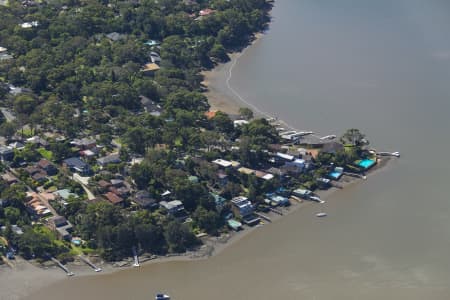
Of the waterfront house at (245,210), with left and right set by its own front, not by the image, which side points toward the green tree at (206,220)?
right

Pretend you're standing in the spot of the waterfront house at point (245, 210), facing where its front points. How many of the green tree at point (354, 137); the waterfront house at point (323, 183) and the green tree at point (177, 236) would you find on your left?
2

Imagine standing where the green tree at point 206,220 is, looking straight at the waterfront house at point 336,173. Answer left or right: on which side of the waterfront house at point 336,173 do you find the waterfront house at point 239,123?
left

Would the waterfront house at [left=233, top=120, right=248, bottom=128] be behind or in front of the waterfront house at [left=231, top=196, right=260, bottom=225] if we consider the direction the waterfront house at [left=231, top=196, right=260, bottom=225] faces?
behind

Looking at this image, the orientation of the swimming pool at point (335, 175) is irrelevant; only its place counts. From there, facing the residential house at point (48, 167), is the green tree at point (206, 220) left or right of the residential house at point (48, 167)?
left

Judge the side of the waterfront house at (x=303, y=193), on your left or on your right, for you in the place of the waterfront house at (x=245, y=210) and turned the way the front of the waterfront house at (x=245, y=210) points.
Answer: on your left

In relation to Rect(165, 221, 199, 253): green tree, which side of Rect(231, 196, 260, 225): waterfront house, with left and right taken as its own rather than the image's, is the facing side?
right

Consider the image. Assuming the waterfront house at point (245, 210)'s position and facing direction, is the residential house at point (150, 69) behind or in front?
behind

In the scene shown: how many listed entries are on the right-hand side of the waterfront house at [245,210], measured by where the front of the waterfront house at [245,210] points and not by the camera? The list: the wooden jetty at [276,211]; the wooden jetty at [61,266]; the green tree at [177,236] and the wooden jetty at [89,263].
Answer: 3

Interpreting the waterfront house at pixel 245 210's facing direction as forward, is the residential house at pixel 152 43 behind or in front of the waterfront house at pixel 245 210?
behind

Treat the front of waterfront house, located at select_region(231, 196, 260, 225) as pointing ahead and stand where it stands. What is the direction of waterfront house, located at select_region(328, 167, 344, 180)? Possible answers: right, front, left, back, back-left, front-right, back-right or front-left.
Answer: left

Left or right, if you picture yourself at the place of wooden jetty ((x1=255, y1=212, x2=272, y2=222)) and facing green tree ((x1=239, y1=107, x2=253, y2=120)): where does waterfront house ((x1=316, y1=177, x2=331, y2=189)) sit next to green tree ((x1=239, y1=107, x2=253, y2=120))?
right

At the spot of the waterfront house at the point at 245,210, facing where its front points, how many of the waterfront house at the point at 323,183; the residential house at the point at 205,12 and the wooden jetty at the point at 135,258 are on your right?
1

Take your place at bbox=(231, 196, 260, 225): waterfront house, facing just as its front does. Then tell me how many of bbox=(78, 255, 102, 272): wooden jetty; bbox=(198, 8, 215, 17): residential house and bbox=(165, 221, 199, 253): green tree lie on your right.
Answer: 2

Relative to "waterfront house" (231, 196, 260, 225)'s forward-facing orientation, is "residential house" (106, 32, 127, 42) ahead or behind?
behind

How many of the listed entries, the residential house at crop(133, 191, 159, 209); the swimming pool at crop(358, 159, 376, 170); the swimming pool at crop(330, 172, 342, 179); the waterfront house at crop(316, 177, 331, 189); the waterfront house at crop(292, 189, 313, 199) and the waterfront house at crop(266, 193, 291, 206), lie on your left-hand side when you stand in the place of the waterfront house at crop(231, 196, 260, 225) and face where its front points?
5

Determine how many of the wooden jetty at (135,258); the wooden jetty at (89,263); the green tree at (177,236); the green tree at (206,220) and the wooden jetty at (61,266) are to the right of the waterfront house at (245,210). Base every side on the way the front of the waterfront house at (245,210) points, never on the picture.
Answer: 5

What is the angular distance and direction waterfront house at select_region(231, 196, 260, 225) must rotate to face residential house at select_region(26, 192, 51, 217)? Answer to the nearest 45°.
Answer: approximately 135° to its right

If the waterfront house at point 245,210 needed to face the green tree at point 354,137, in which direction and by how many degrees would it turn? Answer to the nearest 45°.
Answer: approximately 90° to its left

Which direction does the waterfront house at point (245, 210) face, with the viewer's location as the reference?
facing the viewer and to the right of the viewer
